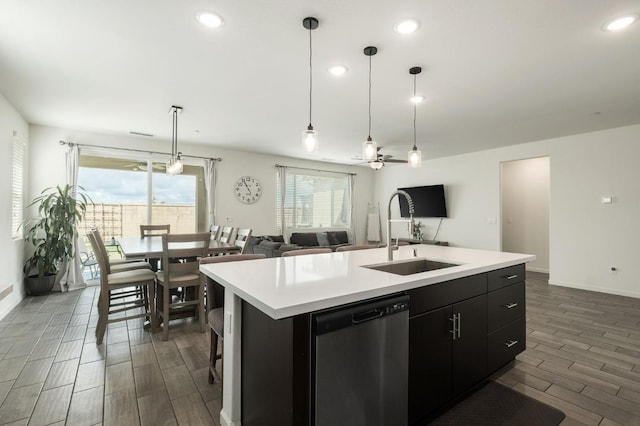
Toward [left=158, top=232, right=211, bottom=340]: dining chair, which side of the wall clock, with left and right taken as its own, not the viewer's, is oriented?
front

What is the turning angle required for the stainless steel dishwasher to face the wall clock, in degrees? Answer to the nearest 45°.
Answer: approximately 180°

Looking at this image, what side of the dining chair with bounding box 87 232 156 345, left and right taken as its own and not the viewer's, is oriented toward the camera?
right

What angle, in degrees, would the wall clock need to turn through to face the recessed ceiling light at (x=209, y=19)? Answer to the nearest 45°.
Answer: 0° — it already faces it

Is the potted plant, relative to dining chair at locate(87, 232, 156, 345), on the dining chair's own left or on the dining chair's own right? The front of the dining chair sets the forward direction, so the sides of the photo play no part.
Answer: on the dining chair's own left

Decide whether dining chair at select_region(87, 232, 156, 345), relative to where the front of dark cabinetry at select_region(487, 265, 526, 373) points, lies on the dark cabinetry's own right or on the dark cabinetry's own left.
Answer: on the dark cabinetry's own right

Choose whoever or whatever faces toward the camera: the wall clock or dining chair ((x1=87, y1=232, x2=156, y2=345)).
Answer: the wall clock

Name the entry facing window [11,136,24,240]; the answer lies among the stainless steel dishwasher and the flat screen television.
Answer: the flat screen television

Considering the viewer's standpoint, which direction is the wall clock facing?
facing the viewer

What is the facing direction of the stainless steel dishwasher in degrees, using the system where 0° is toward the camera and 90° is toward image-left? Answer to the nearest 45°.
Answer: approximately 315°

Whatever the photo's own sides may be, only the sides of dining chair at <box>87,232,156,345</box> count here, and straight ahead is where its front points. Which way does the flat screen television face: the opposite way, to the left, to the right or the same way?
the opposite way

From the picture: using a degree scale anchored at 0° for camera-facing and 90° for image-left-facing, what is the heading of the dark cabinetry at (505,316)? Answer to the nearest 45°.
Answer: approximately 315°

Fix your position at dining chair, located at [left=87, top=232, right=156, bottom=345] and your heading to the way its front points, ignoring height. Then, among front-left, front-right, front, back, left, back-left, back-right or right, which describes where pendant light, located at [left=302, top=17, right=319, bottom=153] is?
front-right

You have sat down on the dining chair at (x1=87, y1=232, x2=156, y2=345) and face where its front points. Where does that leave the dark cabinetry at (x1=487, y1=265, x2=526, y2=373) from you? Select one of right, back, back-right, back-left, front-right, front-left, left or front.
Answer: front-right

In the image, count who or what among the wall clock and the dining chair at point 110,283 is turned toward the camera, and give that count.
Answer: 1

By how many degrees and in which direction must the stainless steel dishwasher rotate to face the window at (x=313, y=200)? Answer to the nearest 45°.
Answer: approximately 135° to its left

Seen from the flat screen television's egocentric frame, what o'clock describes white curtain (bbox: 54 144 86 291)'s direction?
The white curtain is roughly at 12 o'clock from the flat screen television.
